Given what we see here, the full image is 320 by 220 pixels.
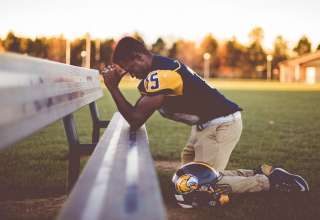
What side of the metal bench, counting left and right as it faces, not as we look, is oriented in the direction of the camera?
right

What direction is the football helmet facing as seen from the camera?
to the viewer's right

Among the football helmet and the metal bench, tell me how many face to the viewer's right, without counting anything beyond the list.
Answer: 2

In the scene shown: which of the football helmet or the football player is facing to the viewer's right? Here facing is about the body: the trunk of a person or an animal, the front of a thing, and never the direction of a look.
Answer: the football helmet

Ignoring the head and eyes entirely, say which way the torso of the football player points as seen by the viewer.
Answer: to the viewer's left

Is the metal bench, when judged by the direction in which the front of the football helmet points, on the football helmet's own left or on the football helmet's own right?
on the football helmet's own right

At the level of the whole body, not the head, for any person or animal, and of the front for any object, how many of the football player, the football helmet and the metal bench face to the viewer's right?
2
